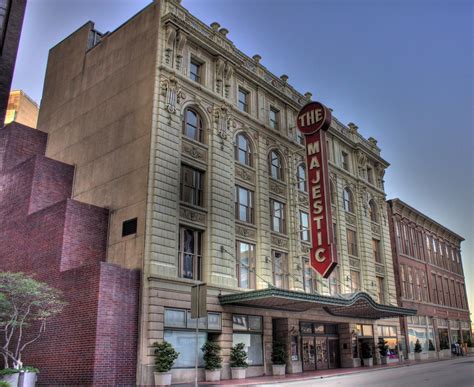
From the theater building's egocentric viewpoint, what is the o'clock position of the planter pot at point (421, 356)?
The planter pot is roughly at 9 o'clock from the theater building.

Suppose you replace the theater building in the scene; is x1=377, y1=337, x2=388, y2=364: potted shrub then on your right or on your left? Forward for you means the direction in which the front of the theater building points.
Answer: on your left

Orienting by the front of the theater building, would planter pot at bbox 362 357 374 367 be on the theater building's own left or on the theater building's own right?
on the theater building's own left

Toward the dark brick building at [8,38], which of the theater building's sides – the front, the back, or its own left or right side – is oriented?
right

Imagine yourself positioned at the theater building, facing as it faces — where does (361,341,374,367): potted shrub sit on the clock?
The potted shrub is roughly at 9 o'clock from the theater building.

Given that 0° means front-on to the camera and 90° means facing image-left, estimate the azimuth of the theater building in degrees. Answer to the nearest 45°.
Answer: approximately 315°
